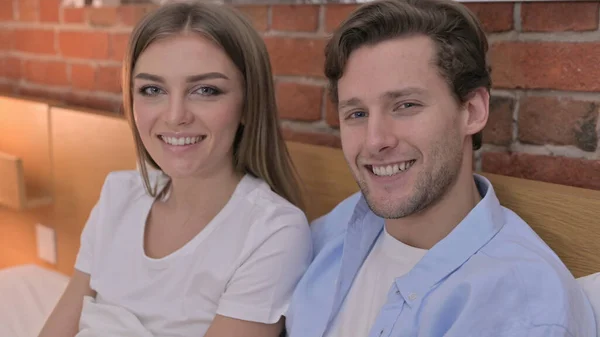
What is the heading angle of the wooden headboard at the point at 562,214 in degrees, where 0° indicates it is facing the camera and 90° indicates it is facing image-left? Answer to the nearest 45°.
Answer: approximately 45°

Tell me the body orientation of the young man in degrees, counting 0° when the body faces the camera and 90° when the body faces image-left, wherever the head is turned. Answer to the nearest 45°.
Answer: approximately 45°
